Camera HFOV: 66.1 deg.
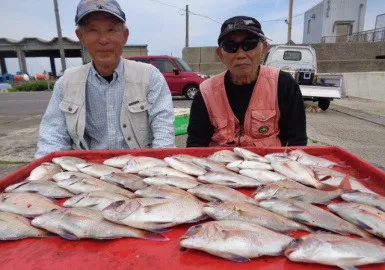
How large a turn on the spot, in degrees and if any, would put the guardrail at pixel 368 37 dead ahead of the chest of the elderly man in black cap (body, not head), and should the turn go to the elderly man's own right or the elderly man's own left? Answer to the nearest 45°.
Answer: approximately 180°

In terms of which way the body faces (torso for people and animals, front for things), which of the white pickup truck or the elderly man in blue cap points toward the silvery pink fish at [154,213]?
the elderly man in blue cap

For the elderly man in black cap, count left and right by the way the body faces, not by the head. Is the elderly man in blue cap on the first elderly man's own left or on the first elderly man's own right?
on the first elderly man's own right

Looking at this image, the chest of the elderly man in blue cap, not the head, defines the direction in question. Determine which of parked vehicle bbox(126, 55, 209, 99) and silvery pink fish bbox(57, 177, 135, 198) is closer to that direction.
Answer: the silvery pink fish

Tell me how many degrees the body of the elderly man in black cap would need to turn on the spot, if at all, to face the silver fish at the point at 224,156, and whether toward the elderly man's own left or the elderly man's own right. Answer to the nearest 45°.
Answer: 0° — they already face it

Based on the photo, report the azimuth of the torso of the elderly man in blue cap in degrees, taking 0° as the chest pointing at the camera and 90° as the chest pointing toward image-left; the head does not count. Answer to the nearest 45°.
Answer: approximately 0°

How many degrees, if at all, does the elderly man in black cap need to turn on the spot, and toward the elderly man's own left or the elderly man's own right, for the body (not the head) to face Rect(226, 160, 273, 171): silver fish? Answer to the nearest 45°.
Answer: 0° — they already face it
